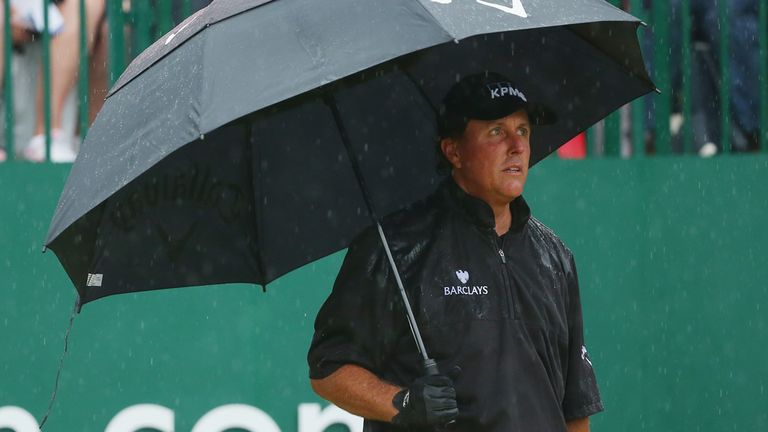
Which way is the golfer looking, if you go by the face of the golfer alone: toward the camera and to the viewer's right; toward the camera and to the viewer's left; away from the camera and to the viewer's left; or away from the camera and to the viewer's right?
toward the camera and to the viewer's right

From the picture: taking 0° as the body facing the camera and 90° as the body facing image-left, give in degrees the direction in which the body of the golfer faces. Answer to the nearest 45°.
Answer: approximately 315°

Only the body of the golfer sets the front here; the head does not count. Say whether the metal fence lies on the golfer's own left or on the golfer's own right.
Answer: on the golfer's own left
